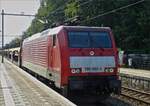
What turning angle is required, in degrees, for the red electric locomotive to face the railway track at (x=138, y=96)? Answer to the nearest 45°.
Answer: approximately 90° to its left
